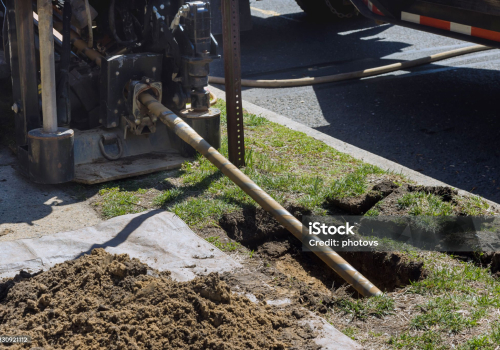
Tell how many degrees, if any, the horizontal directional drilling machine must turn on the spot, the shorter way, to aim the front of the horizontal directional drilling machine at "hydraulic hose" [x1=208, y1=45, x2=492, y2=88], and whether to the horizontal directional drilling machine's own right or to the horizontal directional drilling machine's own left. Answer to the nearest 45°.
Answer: approximately 90° to the horizontal directional drilling machine's own left

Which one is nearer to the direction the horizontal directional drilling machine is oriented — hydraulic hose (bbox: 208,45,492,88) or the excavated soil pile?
the excavated soil pile

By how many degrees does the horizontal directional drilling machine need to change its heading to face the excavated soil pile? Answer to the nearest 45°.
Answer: approximately 45° to its right

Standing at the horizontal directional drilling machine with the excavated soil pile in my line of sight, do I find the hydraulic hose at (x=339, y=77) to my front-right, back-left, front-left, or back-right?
back-left

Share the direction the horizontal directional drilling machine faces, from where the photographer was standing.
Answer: facing the viewer and to the right of the viewer
